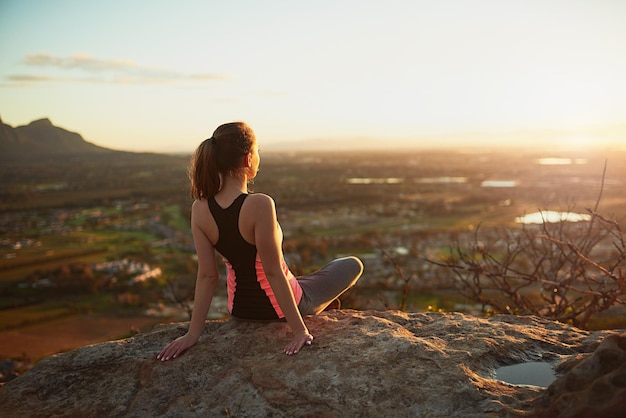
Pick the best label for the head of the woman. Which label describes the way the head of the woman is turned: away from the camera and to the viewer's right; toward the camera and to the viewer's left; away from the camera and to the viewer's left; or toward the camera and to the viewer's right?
away from the camera and to the viewer's right

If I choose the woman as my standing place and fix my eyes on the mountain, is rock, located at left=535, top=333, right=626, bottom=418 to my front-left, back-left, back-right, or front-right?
back-right

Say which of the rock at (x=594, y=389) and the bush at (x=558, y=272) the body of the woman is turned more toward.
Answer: the bush

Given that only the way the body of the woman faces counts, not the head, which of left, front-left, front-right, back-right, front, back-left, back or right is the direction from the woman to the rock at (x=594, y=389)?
right

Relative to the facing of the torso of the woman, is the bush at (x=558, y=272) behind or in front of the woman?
in front

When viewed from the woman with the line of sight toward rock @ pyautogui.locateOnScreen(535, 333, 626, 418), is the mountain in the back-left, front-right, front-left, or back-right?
back-left

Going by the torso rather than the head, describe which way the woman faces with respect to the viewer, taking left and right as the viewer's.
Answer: facing away from the viewer and to the right of the viewer

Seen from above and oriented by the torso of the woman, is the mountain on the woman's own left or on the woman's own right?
on the woman's own left
